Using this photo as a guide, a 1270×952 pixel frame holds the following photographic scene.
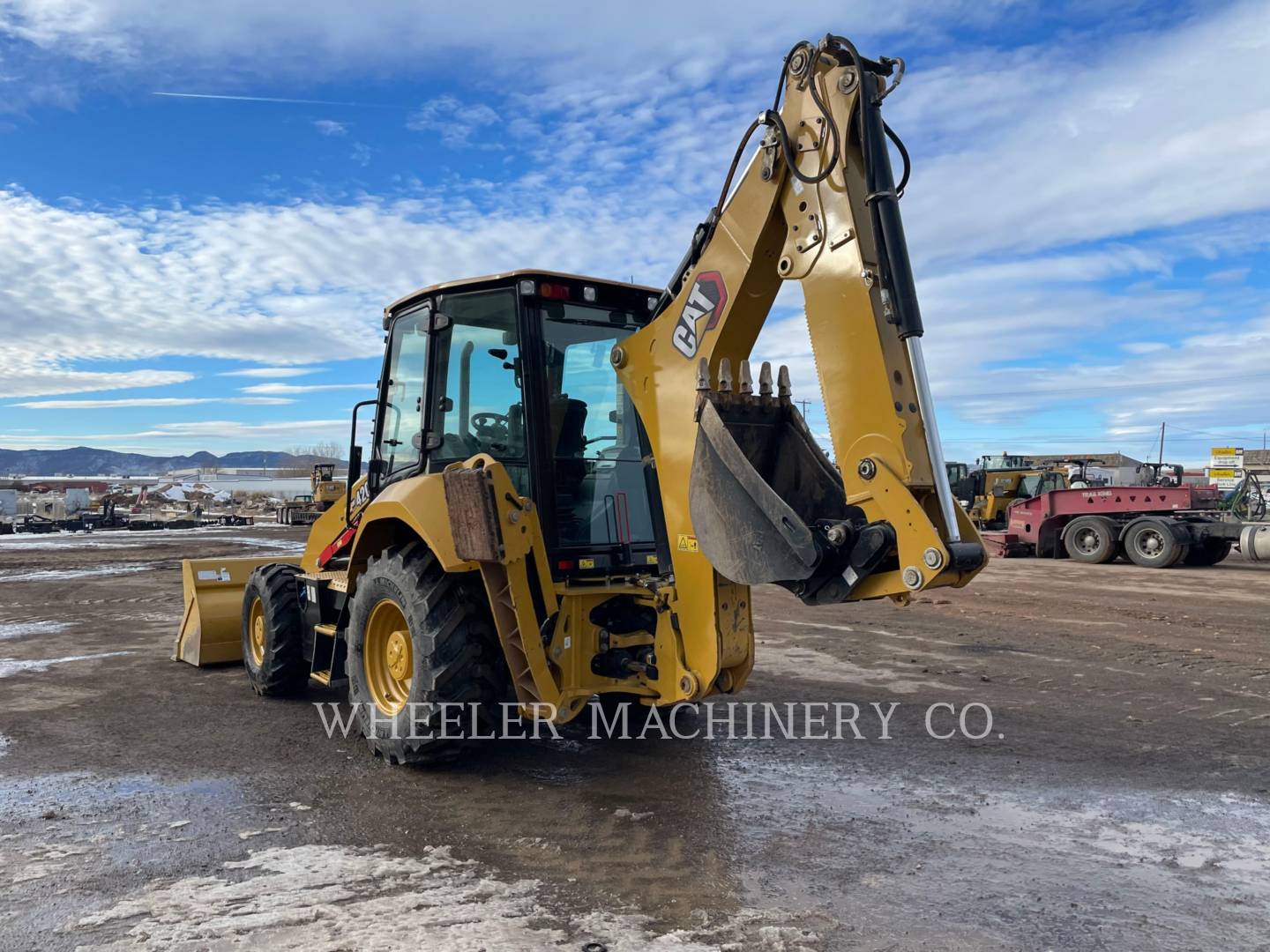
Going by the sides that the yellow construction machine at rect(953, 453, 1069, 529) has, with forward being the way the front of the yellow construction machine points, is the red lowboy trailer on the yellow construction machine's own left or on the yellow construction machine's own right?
on the yellow construction machine's own left

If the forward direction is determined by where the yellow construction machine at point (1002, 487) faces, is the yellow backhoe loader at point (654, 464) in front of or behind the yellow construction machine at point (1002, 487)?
in front

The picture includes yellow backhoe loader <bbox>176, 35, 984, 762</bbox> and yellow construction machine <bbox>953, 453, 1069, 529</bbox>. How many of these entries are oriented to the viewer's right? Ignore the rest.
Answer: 0

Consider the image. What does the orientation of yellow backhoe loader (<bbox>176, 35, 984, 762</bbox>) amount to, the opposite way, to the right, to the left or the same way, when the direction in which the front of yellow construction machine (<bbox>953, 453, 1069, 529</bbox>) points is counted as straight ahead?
to the right

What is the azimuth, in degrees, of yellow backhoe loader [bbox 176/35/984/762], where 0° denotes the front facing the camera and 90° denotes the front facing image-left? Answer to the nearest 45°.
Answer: approximately 135°

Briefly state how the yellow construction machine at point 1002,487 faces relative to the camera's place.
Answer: facing the viewer and to the left of the viewer

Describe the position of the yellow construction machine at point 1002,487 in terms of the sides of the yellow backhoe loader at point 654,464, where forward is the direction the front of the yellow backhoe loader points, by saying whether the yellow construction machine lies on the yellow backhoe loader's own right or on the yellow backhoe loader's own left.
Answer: on the yellow backhoe loader's own right

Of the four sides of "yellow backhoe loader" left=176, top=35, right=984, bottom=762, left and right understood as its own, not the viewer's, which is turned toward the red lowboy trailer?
right
